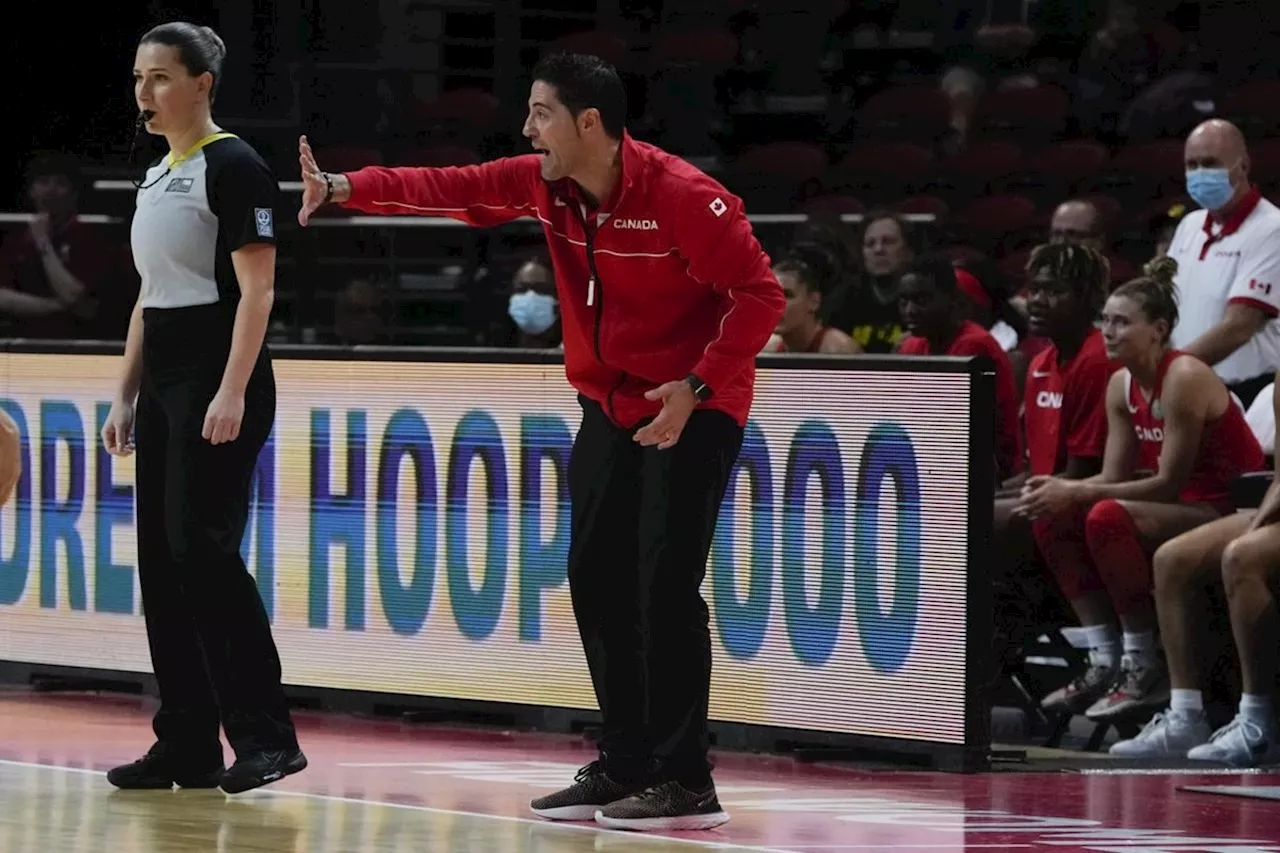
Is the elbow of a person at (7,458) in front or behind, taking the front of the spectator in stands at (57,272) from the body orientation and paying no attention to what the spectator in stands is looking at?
in front

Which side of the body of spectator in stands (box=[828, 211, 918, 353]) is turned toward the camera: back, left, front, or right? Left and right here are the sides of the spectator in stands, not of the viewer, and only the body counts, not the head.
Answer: front

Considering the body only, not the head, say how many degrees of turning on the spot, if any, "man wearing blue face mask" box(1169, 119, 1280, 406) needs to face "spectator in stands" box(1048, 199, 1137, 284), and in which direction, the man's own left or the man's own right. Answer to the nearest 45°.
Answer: approximately 90° to the man's own right

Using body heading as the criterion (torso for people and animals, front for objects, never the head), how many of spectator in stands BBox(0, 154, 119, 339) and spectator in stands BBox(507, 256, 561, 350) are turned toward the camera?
2

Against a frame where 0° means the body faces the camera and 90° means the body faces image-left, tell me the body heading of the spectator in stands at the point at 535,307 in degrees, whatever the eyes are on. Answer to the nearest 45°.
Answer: approximately 0°

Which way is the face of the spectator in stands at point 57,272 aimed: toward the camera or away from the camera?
toward the camera

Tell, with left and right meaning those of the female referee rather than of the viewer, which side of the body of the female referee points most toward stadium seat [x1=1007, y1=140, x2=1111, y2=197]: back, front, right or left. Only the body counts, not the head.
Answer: back

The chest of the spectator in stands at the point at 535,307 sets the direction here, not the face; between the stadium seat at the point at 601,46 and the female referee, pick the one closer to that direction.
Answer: the female referee

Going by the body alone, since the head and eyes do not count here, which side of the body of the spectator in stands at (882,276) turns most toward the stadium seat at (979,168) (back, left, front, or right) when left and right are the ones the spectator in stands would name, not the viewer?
back

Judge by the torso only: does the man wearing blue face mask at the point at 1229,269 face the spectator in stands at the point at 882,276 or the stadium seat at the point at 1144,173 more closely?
the spectator in stands

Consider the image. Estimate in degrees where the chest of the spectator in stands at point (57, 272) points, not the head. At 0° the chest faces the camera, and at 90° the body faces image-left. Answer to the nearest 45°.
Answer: approximately 0°

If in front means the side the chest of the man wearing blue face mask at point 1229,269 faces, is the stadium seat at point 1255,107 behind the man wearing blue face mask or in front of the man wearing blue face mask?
behind

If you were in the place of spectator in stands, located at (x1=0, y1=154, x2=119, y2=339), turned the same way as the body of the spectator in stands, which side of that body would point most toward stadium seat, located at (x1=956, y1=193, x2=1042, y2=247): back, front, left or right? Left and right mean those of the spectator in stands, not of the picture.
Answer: left

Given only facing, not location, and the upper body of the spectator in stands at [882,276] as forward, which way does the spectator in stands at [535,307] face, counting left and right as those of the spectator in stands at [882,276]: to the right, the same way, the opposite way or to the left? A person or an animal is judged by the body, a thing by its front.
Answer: the same way

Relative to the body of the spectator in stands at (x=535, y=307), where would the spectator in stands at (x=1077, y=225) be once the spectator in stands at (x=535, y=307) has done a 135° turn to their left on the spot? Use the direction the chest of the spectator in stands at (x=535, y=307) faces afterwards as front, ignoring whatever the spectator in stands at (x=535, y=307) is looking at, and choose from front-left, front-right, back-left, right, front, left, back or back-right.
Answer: right

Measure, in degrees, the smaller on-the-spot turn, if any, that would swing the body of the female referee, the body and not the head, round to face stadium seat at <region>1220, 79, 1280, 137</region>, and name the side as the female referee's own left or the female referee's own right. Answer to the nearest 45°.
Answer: approximately 180°

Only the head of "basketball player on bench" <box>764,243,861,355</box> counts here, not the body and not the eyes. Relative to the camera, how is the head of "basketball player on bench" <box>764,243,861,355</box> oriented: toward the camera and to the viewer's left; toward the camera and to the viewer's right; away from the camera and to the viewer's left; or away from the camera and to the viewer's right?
toward the camera and to the viewer's left

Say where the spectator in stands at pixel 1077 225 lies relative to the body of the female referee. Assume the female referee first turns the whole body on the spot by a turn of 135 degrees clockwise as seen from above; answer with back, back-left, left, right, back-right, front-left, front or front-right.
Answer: front-right
